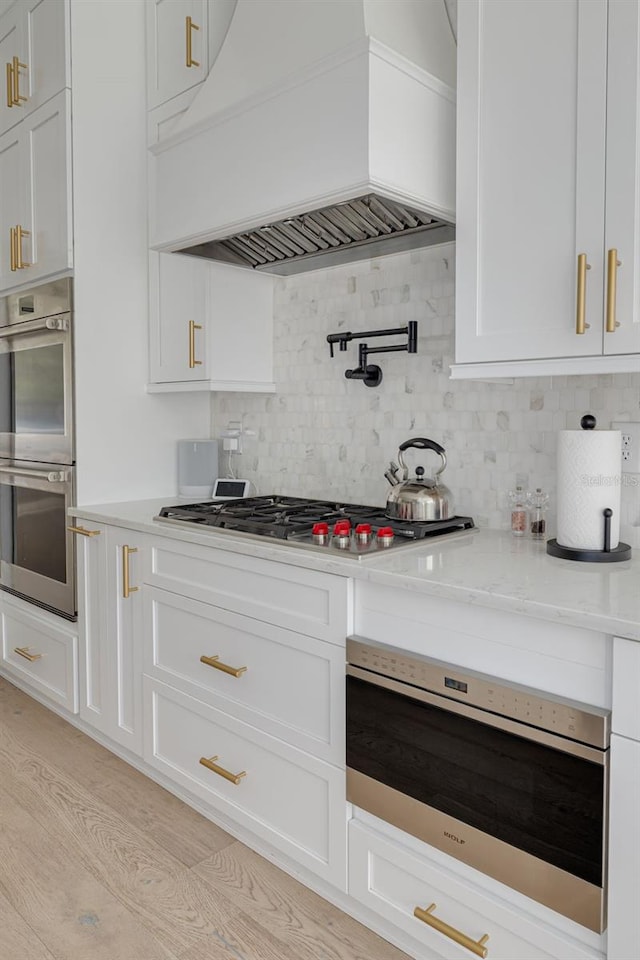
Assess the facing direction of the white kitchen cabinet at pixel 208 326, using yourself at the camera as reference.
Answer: facing the viewer and to the left of the viewer

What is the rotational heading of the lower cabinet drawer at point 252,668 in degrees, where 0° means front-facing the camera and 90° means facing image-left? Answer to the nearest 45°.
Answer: approximately 45°

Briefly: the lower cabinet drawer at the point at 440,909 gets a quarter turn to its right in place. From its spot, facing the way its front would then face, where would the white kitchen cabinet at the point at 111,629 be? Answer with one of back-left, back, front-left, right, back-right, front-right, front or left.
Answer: front

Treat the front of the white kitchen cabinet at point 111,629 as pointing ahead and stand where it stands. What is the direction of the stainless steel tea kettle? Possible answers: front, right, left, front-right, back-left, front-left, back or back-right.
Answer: left

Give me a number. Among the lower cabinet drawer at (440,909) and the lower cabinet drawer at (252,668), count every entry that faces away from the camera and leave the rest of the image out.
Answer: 0

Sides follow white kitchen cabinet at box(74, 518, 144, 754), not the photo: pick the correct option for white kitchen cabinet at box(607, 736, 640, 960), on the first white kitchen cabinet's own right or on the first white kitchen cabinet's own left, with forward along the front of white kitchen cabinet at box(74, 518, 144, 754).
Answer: on the first white kitchen cabinet's own left

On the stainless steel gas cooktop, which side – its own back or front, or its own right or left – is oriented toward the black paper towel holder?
left

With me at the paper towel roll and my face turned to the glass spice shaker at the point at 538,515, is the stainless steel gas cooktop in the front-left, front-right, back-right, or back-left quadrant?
front-left

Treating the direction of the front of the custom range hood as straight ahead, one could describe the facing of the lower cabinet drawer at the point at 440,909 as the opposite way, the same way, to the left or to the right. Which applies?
the same way

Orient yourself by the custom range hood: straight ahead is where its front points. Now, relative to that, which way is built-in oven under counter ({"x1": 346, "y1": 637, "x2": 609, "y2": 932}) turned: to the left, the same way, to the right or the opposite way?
the same way

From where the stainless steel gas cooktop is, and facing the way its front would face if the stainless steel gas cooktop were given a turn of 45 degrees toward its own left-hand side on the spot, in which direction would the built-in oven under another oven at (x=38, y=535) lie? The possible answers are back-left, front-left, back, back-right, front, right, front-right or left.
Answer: back-right
